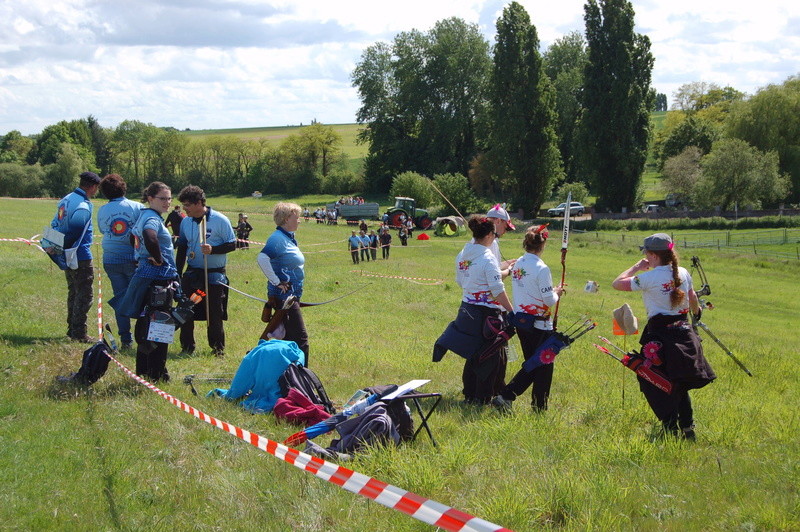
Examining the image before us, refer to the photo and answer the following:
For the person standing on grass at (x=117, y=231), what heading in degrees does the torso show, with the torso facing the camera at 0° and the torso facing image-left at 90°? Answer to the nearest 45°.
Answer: approximately 180°

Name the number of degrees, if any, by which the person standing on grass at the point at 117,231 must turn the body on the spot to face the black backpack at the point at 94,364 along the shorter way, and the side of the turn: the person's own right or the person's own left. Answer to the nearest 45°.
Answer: approximately 180°

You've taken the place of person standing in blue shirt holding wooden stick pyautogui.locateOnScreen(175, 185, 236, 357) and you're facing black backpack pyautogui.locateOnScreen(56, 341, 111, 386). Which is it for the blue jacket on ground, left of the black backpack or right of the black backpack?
left

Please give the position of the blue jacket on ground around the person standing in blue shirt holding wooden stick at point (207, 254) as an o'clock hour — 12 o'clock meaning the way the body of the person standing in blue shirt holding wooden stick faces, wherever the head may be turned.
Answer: The blue jacket on ground is roughly at 10 o'clock from the person standing in blue shirt holding wooden stick.

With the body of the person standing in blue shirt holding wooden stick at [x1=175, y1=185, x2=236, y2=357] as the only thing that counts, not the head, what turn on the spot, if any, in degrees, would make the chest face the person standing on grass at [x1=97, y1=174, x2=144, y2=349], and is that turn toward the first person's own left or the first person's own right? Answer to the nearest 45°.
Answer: approximately 45° to the first person's own right

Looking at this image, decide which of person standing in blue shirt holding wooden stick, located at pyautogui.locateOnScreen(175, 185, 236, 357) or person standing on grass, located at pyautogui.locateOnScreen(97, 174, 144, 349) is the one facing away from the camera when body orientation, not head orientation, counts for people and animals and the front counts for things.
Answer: person standing on grass, located at pyautogui.locateOnScreen(97, 174, 144, 349)

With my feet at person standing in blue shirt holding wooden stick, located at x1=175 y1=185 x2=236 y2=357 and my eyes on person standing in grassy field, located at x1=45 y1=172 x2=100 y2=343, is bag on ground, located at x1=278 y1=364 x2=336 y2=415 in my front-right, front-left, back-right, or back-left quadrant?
back-left

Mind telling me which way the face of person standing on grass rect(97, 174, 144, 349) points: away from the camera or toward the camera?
away from the camera

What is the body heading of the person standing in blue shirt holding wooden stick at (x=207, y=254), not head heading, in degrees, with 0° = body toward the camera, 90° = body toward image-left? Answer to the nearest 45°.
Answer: approximately 45°

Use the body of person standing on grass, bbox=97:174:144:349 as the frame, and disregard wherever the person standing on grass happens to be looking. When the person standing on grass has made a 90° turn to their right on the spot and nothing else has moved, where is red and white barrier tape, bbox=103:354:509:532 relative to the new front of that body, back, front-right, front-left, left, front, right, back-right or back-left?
right

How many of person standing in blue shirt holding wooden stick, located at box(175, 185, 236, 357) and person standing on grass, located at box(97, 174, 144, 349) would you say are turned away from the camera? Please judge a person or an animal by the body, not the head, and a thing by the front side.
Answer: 1

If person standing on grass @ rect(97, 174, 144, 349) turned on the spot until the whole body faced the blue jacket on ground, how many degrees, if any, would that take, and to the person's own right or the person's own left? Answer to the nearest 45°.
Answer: approximately 135° to the person's own right
